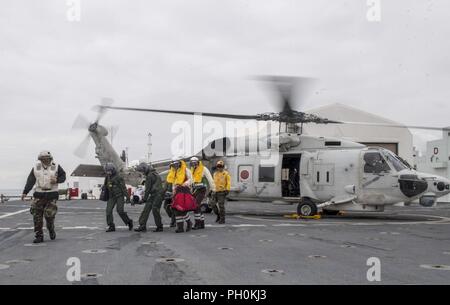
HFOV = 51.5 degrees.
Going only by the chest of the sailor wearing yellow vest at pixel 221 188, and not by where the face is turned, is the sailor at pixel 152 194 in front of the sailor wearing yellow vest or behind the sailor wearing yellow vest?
in front

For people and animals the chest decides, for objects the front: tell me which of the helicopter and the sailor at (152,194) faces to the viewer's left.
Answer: the sailor

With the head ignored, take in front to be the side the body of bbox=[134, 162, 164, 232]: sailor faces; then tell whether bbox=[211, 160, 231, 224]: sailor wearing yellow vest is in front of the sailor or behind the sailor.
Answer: behind

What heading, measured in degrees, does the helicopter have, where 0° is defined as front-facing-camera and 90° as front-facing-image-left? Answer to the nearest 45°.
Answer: approximately 315°

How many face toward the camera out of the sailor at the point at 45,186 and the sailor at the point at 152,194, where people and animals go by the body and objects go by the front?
1

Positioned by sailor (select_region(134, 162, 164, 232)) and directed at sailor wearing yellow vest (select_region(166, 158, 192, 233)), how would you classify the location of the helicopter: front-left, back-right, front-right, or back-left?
front-left

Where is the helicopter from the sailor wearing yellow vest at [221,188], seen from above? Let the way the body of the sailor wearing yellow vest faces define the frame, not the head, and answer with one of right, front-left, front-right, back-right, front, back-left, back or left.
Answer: back

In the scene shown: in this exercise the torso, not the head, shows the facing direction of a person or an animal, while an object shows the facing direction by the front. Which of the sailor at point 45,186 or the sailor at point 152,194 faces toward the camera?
the sailor at point 45,186

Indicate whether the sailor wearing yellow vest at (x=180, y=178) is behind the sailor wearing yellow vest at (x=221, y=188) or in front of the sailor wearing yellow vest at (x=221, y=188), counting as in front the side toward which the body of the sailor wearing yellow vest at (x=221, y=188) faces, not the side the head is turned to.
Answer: in front

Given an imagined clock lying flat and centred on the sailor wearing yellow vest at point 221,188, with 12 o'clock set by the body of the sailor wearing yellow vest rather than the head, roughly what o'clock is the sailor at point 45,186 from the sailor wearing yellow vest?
The sailor is roughly at 12 o'clock from the sailor wearing yellow vest.

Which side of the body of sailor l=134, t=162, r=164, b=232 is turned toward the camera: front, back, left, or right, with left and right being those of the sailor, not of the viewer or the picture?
left

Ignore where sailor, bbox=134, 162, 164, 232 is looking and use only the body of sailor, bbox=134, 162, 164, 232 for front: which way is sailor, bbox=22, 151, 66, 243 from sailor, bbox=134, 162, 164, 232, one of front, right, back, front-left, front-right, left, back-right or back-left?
front-left

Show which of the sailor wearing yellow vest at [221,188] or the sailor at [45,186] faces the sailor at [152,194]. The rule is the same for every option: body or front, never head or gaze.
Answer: the sailor wearing yellow vest
